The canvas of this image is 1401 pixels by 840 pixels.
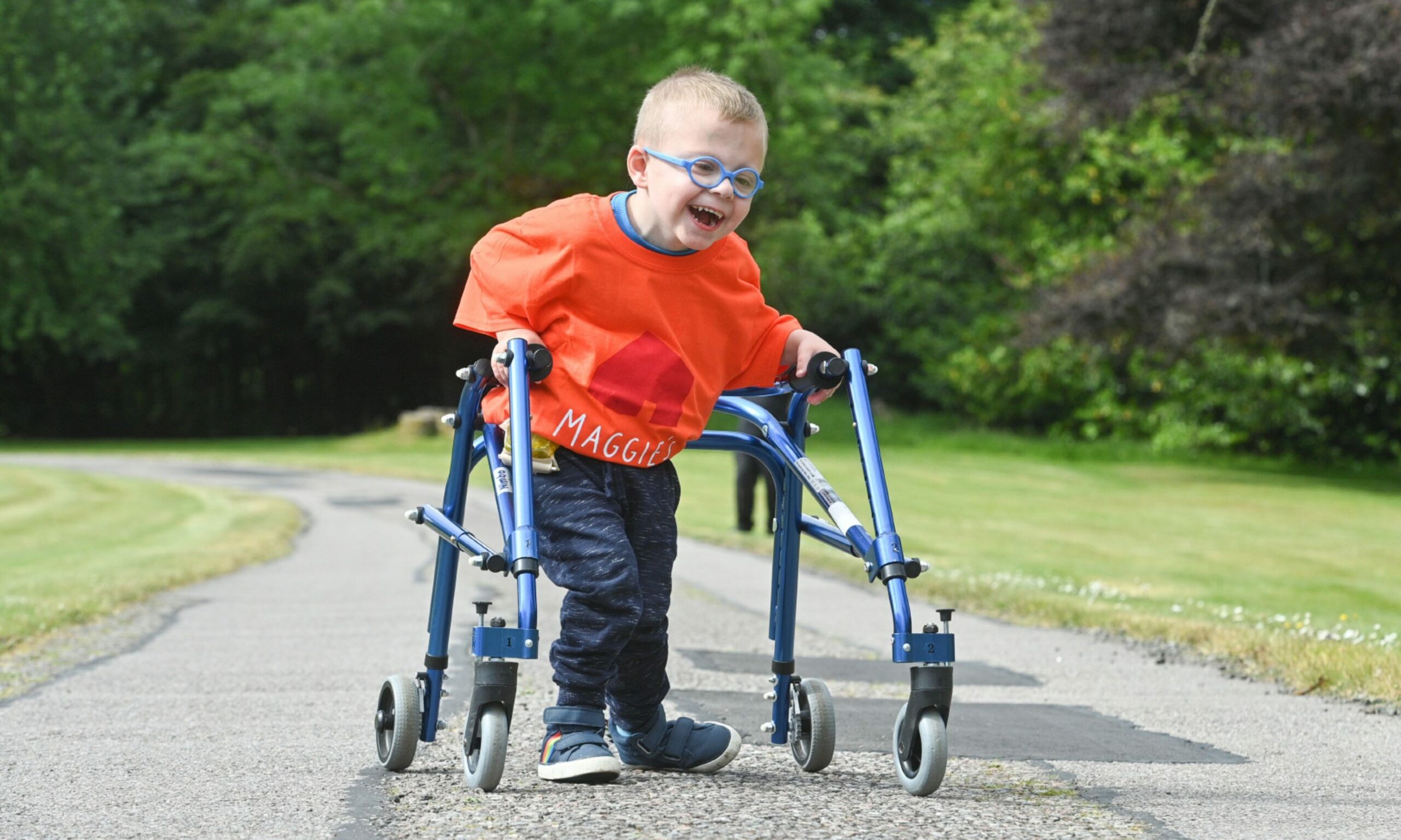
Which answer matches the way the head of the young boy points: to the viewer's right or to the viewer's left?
to the viewer's right

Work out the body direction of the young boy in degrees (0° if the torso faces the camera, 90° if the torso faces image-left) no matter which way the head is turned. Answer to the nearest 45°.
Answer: approximately 315°
